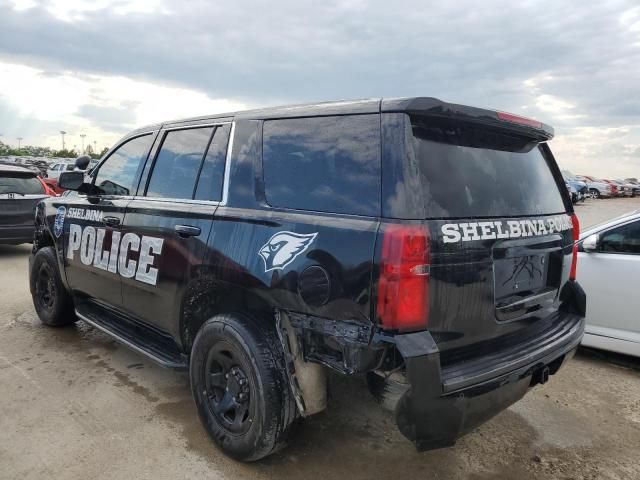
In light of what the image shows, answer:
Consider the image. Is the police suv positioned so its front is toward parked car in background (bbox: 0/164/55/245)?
yes

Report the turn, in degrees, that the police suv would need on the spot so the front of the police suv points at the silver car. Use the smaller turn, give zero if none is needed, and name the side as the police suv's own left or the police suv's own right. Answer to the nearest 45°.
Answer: approximately 90° to the police suv's own right

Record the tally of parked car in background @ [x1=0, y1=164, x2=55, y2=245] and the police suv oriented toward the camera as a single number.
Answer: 0

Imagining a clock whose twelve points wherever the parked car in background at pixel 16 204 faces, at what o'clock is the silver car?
The silver car is roughly at 5 o'clock from the parked car in background.

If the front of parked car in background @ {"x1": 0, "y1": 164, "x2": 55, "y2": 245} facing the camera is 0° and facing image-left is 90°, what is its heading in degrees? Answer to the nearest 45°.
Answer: approximately 180°

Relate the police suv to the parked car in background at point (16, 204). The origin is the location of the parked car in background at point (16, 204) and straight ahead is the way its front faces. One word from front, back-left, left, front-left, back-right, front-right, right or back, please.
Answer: back

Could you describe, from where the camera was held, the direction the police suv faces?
facing away from the viewer and to the left of the viewer
